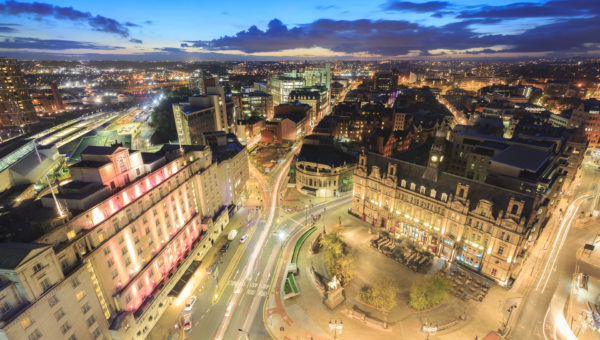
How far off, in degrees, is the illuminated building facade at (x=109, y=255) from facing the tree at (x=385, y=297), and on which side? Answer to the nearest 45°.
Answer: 0° — it already faces it

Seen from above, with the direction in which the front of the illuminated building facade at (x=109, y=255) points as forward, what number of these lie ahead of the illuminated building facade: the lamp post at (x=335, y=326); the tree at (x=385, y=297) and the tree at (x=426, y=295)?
3

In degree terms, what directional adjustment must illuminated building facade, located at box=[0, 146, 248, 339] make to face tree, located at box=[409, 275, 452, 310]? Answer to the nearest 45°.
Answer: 0° — it already faces it

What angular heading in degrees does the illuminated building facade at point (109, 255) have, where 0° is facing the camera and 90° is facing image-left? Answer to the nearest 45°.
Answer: approximately 315°

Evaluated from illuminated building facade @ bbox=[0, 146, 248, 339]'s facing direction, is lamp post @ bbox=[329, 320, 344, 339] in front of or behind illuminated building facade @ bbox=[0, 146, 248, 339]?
in front
